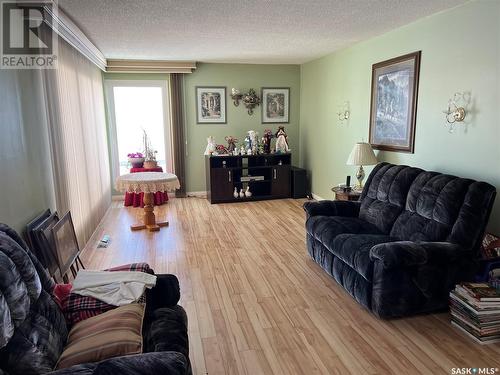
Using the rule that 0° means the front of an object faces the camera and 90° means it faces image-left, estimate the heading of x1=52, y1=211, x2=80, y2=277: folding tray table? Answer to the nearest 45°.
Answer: approximately 315°

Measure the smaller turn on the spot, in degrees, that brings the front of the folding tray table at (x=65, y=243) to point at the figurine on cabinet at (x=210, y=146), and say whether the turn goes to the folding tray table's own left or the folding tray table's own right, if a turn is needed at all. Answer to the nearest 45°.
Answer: approximately 90° to the folding tray table's own left

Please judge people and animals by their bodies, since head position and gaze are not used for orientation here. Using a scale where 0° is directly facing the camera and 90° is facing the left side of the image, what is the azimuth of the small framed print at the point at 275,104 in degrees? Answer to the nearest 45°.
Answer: approximately 0°

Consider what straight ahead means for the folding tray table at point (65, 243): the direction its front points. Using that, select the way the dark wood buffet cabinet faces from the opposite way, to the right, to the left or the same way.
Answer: to the right

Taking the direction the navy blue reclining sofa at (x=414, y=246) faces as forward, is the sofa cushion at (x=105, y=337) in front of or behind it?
in front

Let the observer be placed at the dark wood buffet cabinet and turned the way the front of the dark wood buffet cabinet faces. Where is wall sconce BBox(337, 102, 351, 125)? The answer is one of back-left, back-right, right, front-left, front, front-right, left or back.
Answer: front-left

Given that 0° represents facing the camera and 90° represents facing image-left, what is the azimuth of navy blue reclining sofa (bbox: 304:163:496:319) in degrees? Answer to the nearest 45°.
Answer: approximately 45°

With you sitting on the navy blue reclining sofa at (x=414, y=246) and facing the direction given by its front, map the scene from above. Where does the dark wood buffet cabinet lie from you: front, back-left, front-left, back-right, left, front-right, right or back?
right

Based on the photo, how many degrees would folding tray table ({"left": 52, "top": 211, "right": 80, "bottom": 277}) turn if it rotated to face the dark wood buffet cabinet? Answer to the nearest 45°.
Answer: approximately 90° to its left

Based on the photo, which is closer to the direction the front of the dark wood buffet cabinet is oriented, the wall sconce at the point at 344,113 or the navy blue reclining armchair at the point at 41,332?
the navy blue reclining armchair

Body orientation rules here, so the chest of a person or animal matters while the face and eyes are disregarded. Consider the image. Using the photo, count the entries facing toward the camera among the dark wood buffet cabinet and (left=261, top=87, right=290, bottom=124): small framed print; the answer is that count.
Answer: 2

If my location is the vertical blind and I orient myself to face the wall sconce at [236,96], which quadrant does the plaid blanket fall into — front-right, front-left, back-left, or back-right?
back-right

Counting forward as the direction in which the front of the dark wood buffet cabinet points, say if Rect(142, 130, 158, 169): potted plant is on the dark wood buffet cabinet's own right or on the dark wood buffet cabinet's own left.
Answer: on the dark wood buffet cabinet's own right

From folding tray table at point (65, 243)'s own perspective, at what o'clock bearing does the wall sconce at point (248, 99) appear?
The wall sconce is roughly at 9 o'clock from the folding tray table.

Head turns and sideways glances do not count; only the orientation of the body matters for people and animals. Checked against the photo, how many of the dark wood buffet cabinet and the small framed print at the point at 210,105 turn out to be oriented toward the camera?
2
